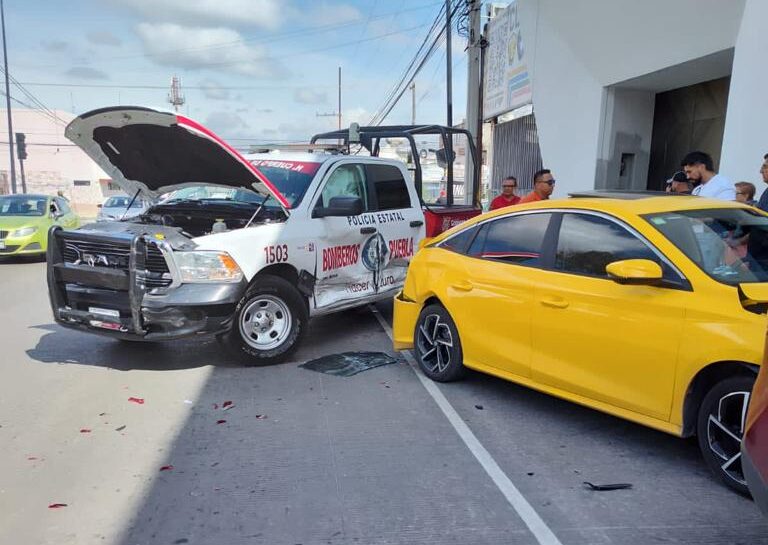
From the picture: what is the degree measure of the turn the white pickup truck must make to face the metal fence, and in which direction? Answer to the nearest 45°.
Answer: approximately 180°

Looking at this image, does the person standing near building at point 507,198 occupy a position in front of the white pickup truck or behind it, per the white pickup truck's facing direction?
behind

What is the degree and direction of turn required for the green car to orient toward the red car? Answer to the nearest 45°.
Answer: approximately 45° to its left

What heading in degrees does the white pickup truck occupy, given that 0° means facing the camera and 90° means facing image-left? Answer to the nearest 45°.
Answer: approximately 45°

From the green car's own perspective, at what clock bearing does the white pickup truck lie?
The white pickup truck is roughly at 10 o'clock from the green car.

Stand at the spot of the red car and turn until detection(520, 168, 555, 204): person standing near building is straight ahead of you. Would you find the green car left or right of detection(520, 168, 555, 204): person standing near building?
left

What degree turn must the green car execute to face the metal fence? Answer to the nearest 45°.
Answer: approximately 135° to its left

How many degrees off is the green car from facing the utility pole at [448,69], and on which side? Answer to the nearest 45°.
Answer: approximately 135° to its left

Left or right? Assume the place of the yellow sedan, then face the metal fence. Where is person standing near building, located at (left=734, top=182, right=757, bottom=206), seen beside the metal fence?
right

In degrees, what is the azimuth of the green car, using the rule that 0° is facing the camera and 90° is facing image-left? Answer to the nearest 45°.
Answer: approximately 45°

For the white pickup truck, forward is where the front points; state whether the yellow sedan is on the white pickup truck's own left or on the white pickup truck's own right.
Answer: on the white pickup truck's own left

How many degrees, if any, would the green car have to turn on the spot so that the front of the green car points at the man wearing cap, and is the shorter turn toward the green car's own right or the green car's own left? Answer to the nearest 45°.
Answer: approximately 90° to the green car's own left
